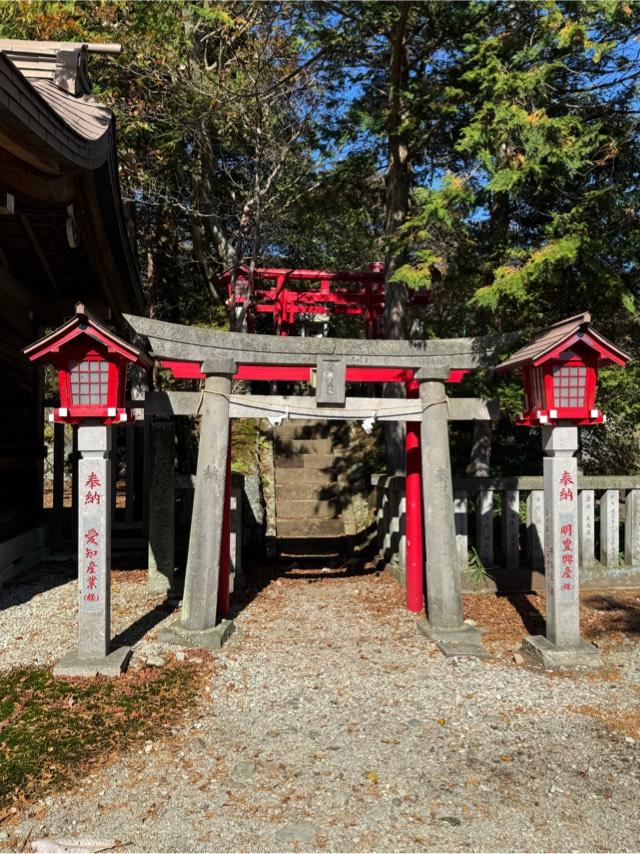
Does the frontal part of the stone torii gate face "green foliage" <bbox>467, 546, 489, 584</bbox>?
no

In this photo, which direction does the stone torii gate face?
toward the camera

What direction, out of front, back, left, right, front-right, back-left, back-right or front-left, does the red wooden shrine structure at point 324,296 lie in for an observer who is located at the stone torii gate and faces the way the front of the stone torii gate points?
back

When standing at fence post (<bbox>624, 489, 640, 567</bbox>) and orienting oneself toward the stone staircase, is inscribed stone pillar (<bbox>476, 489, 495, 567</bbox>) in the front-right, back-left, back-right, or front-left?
front-left

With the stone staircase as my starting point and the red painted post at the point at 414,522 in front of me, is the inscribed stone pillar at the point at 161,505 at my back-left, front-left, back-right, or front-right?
front-right

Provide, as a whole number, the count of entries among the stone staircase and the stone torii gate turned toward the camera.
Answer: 2

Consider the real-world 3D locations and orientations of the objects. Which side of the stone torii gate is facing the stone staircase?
back

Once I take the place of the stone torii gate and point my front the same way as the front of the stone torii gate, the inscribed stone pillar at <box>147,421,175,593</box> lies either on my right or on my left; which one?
on my right

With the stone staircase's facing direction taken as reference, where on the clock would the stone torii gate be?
The stone torii gate is roughly at 12 o'clock from the stone staircase.

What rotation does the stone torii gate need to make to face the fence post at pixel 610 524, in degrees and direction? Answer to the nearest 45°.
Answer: approximately 135° to its left

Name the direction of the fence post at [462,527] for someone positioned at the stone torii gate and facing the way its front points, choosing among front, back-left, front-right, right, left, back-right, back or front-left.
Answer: back-left

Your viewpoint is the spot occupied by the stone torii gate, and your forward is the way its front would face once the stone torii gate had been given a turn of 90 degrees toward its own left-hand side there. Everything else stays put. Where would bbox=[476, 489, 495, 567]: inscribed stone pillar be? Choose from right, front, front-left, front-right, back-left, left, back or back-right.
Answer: front-left

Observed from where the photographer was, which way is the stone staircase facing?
facing the viewer

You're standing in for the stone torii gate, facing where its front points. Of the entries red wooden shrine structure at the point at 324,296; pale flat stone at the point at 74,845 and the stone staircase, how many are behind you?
2

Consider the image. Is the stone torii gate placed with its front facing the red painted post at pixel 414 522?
no

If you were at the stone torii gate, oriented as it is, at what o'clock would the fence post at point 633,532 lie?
The fence post is roughly at 8 o'clock from the stone torii gate.

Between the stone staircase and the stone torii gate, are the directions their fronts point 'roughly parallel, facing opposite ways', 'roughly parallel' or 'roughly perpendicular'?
roughly parallel
